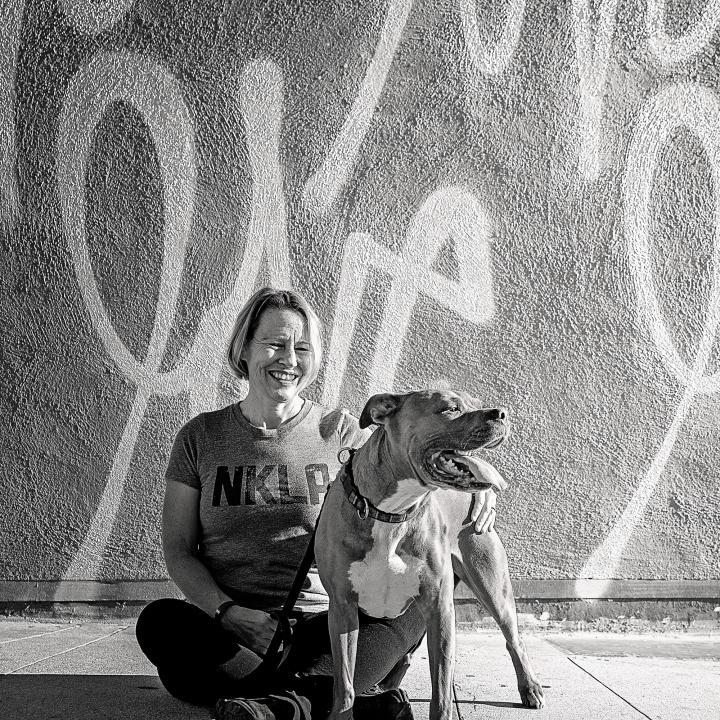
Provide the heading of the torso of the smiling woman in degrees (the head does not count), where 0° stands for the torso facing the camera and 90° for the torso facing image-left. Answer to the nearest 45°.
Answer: approximately 0°
